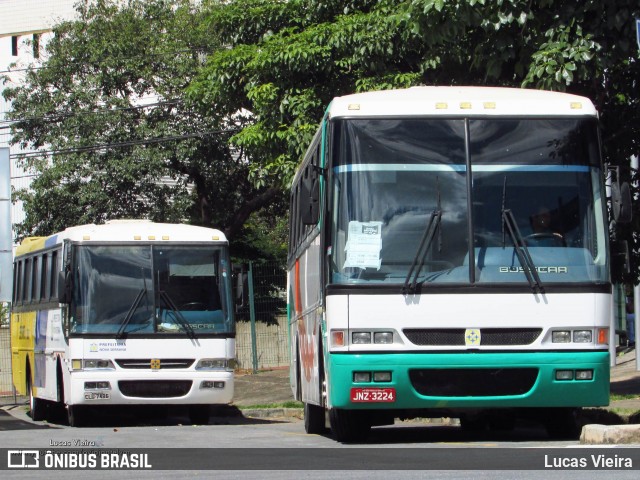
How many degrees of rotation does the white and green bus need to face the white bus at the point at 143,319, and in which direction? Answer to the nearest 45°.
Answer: approximately 135° to its right

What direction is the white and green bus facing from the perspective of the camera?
toward the camera

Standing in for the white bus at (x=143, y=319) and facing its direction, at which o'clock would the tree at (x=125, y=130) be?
The tree is roughly at 6 o'clock from the white bus.

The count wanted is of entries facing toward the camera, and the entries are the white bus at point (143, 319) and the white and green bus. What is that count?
2

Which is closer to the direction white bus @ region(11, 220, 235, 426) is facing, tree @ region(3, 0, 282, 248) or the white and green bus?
the white and green bus

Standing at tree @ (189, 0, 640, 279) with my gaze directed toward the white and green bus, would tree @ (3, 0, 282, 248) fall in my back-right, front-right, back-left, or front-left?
back-right

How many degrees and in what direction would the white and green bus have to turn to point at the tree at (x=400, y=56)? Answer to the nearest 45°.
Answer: approximately 180°
